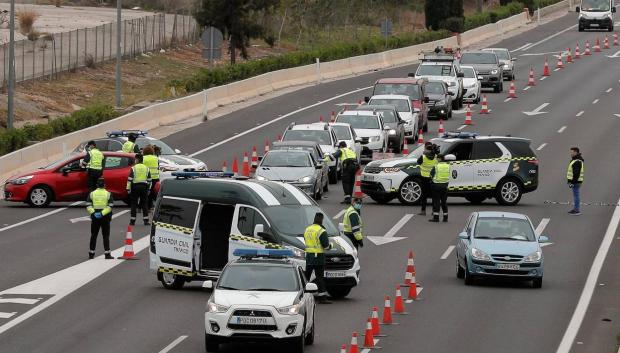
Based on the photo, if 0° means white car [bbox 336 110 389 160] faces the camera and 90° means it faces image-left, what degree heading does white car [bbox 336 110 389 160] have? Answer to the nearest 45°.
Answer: approximately 0°

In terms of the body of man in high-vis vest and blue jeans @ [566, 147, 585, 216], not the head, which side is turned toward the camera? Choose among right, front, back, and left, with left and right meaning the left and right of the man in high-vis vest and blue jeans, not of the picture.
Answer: left

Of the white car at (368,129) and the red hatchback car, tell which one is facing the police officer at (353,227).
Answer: the white car

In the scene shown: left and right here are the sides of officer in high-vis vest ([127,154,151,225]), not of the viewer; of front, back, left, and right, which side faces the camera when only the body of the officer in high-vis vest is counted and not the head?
back

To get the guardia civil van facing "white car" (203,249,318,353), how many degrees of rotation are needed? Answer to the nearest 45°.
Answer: approximately 45° to its right

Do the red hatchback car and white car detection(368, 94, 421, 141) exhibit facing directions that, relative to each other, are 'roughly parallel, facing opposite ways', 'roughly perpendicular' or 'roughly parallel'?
roughly perpendicular

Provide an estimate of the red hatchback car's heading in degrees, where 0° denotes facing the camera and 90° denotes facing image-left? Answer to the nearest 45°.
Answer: approximately 90°
